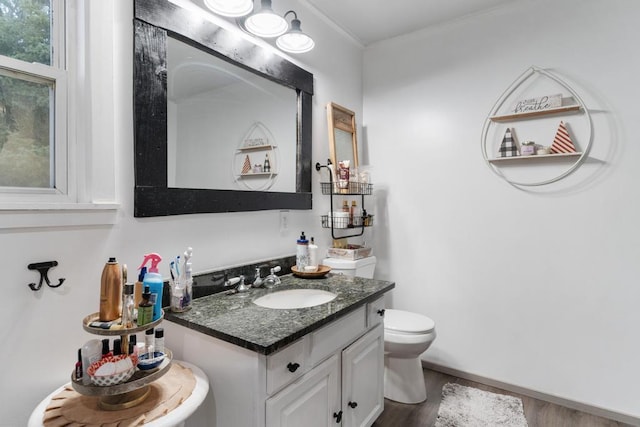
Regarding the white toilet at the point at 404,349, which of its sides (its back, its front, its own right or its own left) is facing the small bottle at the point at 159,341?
right

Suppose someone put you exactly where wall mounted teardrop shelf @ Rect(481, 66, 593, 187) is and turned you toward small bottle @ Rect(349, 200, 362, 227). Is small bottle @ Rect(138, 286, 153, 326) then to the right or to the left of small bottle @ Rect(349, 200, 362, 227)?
left

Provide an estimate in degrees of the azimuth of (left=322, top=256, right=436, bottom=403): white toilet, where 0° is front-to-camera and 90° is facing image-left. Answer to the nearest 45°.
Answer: approximately 315°

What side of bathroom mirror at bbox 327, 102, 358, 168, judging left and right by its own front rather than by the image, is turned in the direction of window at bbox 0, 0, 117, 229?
right

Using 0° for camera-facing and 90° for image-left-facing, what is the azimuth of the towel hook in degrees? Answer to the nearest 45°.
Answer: approximately 315°

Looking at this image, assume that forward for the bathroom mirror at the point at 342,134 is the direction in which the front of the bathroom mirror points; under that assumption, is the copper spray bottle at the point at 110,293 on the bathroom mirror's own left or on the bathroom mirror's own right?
on the bathroom mirror's own right

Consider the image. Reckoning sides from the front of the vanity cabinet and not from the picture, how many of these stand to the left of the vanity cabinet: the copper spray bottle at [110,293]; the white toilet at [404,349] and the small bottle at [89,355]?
1

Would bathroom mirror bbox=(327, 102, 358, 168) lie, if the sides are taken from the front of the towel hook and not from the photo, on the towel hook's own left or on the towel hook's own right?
on the towel hook's own left
